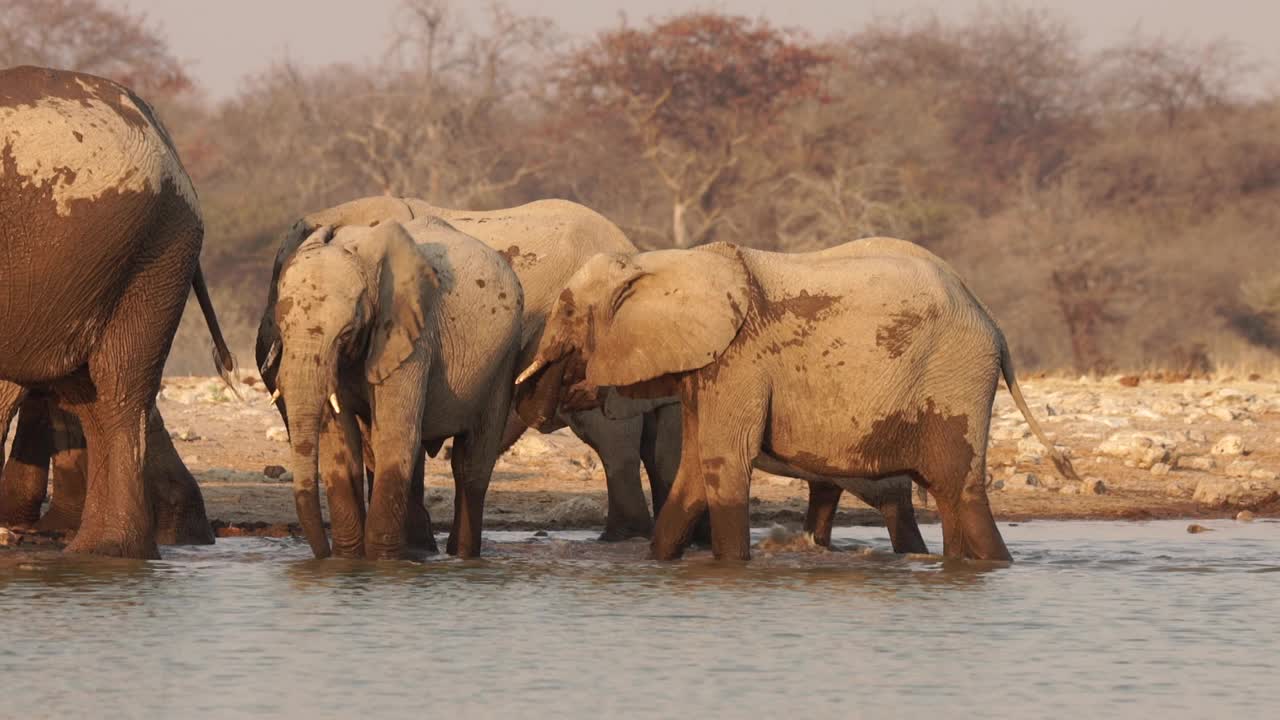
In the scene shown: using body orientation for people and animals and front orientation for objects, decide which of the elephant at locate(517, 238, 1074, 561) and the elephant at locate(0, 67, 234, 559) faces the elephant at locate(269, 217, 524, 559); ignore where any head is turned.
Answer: the elephant at locate(517, 238, 1074, 561)

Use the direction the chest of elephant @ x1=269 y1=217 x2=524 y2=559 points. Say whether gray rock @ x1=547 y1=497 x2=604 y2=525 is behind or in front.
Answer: behind

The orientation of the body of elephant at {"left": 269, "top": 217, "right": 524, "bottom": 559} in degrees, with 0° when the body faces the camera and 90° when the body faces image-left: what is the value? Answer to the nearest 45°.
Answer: approximately 45°

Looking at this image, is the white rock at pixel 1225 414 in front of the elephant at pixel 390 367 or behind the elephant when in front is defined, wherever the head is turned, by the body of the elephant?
behind

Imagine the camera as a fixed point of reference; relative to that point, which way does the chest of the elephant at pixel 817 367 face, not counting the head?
to the viewer's left
